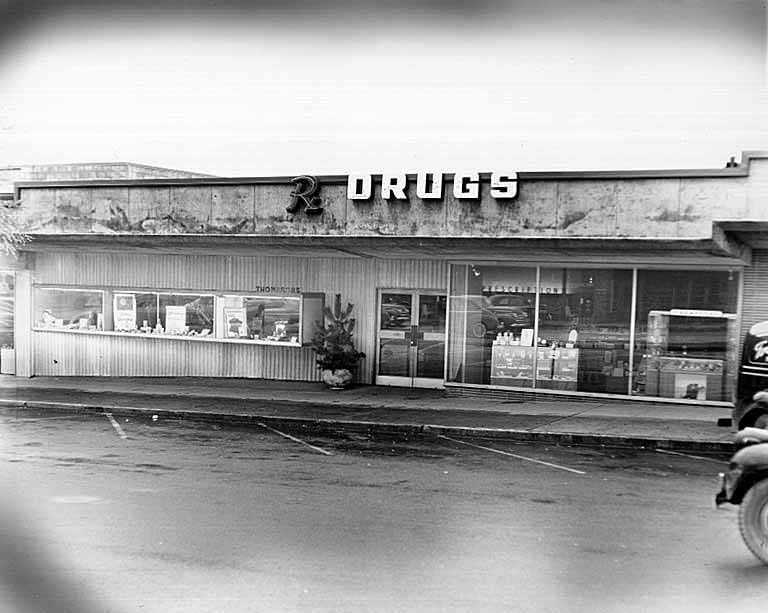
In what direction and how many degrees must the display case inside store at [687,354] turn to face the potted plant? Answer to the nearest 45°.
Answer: approximately 90° to its right

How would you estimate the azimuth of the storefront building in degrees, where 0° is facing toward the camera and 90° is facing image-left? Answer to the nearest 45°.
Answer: approximately 0°

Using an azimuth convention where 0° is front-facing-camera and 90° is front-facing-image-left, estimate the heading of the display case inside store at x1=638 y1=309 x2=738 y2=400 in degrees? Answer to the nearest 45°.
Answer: approximately 0°

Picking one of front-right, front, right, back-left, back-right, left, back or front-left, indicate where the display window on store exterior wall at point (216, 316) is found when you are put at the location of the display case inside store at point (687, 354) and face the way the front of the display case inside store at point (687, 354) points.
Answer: right
